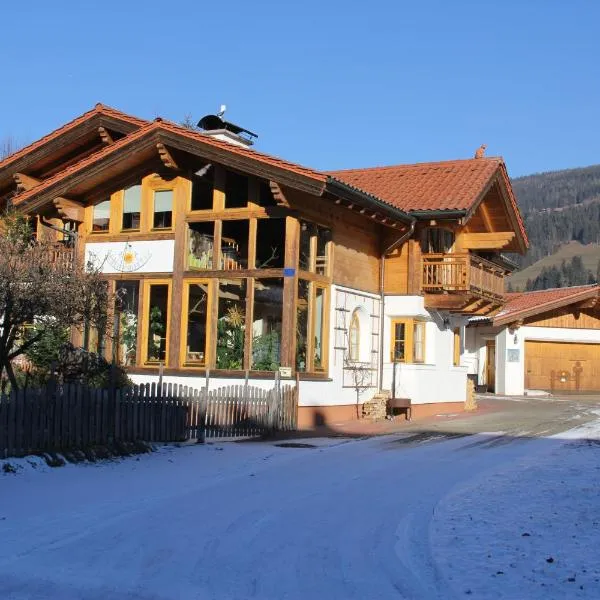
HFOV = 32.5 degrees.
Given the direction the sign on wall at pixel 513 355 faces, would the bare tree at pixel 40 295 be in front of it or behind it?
in front

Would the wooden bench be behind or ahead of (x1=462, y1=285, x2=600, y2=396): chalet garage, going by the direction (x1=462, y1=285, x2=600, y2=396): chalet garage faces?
ahead

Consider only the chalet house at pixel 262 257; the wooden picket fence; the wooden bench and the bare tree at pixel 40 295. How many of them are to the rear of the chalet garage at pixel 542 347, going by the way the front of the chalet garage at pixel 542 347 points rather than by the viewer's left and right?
0

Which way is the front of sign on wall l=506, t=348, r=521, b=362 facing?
toward the camera

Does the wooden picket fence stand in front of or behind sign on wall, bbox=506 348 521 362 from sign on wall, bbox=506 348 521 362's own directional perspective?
in front

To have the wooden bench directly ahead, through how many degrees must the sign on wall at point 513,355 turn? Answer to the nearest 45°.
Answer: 0° — it already faces it

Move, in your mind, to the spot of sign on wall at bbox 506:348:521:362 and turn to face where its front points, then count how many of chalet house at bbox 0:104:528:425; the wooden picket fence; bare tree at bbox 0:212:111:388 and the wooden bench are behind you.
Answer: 0

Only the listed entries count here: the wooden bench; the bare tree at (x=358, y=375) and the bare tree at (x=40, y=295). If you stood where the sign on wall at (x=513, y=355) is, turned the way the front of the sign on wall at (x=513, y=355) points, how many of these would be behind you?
0

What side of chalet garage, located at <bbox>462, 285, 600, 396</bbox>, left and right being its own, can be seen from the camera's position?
front
